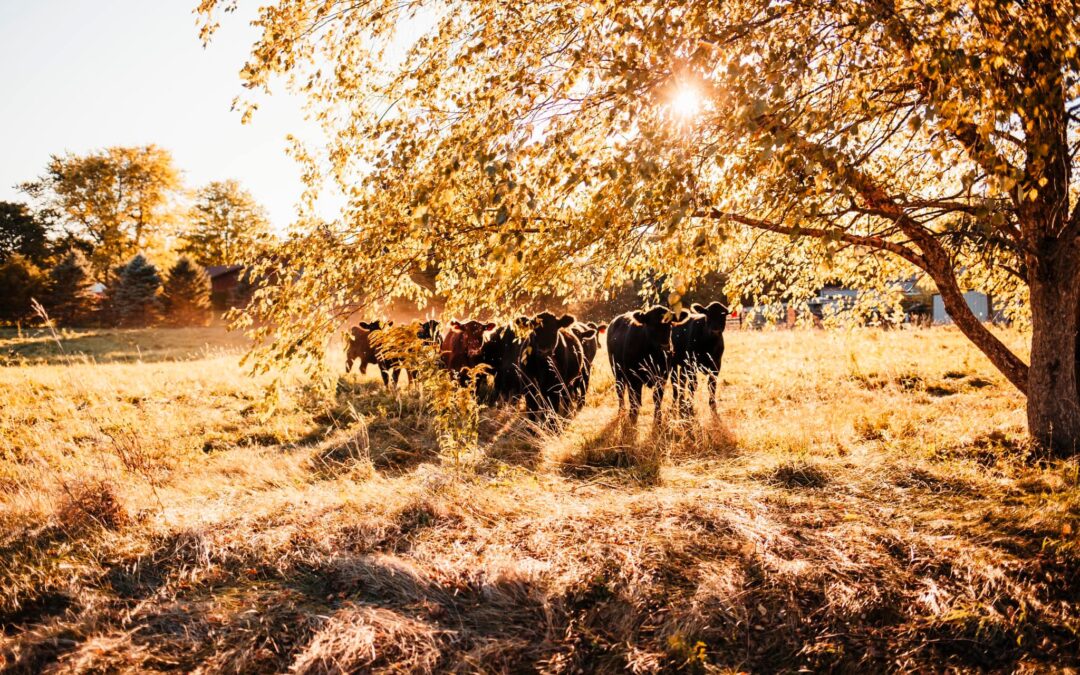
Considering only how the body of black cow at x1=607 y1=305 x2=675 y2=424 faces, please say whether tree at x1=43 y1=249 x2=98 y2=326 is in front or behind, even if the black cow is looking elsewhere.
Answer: behind

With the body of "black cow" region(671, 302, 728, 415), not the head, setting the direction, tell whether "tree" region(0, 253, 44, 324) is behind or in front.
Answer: behind

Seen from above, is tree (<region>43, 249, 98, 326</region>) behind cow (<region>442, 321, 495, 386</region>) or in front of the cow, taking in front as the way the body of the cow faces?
behind

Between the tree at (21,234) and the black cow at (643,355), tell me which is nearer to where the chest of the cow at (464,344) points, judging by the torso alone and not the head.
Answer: the black cow

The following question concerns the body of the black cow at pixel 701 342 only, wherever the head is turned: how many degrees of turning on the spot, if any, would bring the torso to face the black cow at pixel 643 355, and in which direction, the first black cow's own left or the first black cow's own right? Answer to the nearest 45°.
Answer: approximately 90° to the first black cow's own right

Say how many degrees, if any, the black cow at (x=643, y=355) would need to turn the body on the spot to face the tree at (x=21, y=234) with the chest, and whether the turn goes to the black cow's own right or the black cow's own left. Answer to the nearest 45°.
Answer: approximately 180°

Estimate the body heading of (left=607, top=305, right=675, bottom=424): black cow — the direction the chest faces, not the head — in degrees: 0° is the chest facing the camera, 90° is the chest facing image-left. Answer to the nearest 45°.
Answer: approximately 315°

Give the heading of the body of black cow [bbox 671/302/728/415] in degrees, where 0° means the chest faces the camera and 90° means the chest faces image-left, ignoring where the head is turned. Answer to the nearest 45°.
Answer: approximately 315°

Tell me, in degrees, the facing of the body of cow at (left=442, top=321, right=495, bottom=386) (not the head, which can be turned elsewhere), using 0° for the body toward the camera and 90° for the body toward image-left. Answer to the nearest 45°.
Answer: approximately 315°
